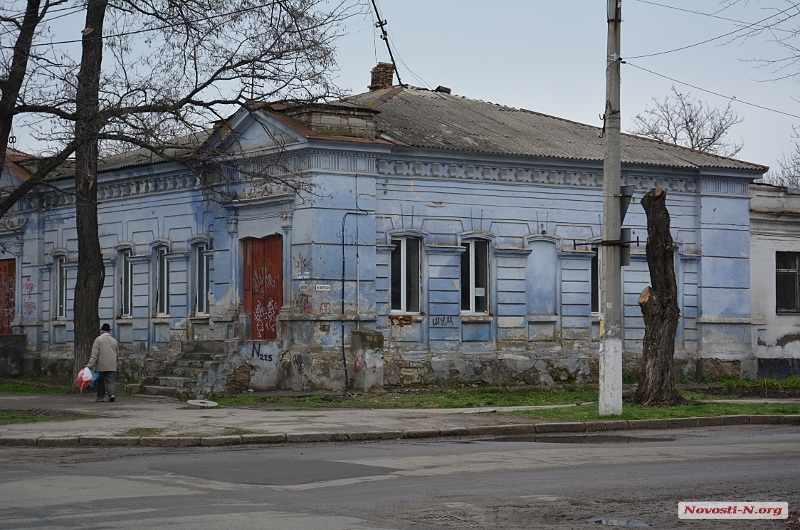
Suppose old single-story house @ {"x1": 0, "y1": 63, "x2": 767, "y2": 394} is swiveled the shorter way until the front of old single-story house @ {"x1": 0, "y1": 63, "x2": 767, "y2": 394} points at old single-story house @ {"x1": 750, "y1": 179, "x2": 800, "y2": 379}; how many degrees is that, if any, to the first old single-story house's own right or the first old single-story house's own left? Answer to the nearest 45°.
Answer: approximately 135° to the first old single-story house's own left

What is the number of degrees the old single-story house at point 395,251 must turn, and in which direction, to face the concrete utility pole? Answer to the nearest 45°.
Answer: approximately 90° to its left

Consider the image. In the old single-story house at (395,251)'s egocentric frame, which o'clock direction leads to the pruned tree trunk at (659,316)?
The pruned tree trunk is roughly at 9 o'clock from the old single-story house.

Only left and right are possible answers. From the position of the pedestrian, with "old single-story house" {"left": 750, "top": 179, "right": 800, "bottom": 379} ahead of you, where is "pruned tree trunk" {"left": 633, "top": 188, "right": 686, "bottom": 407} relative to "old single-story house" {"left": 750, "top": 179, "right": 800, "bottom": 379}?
right

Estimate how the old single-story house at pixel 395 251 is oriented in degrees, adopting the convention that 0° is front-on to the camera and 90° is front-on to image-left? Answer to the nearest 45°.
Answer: approximately 45°
